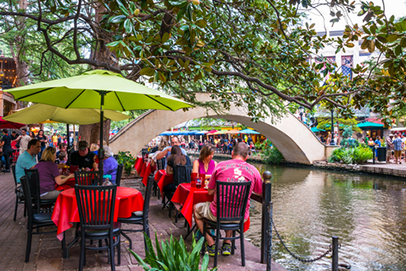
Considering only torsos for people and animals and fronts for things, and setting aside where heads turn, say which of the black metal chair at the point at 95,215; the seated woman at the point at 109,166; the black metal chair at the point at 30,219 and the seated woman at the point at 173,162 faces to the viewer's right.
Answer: the black metal chair at the point at 30,219

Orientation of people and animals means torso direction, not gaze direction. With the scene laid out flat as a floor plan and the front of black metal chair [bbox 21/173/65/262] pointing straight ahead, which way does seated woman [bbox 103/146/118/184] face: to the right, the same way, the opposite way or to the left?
the opposite way

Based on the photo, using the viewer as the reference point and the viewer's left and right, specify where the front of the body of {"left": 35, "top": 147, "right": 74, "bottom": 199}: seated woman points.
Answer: facing away from the viewer and to the right of the viewer

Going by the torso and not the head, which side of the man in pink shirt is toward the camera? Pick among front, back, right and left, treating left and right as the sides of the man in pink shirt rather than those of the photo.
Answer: back

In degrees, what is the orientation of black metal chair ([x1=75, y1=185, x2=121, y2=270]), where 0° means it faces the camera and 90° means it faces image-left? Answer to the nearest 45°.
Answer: approximately 180°

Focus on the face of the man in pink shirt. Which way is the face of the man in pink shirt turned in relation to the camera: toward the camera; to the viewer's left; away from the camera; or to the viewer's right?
away from the camera
